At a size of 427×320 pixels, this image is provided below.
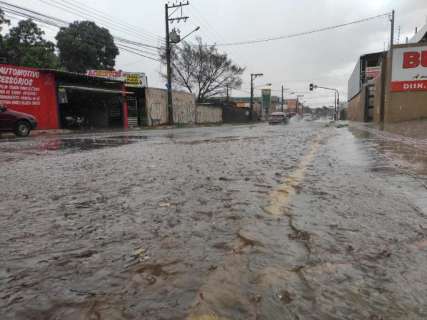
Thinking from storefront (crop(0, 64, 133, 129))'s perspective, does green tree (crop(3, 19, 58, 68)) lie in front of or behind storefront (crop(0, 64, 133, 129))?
behind

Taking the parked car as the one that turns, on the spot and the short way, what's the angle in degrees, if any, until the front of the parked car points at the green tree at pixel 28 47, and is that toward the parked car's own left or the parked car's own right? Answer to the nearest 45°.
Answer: approximately 90° to the parked car's own left

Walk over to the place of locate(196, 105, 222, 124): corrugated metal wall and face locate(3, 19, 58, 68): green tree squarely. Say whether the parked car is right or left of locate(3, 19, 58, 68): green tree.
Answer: left

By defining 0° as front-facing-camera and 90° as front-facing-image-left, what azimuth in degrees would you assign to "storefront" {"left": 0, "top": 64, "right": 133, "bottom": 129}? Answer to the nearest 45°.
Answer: approximately 315°

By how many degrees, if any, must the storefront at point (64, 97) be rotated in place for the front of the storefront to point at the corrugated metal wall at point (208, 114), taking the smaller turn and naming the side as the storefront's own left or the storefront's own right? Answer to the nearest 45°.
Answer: approximately 90° to the storefront's own left

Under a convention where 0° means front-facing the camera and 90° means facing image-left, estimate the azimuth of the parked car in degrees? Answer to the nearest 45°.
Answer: approximately 270°

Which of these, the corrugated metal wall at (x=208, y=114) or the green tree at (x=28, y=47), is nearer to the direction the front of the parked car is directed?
the corrugated metal wall

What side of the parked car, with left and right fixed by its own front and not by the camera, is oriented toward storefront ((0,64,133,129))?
left

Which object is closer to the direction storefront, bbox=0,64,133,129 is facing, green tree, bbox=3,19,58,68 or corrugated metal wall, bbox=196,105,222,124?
the corrugated metal wall

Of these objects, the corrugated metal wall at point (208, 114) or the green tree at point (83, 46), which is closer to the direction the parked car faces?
the corrugated metal wall

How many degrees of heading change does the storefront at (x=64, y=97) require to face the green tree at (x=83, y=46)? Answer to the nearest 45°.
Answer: approximately 135° to its left
